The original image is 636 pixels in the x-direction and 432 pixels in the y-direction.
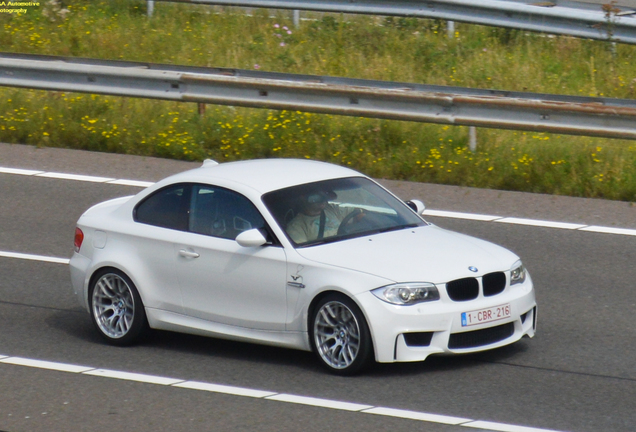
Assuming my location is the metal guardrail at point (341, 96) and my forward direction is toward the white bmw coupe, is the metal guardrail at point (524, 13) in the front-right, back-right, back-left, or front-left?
back-left

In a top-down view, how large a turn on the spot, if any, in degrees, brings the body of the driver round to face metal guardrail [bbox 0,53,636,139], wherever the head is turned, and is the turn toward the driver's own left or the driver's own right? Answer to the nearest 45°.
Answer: approximately 135° to the driver's own left

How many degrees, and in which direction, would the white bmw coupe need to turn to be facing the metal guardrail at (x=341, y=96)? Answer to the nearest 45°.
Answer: approximately 135° to its left

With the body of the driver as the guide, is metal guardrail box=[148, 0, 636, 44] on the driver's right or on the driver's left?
on the driver's left

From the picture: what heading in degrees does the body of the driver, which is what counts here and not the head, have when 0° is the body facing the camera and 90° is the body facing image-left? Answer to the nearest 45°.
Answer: approximately 315°

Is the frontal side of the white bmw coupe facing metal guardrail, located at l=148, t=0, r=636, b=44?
no

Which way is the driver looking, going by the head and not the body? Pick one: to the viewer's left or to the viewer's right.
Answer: to the viewer's right
